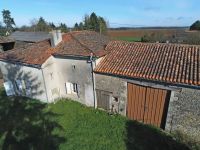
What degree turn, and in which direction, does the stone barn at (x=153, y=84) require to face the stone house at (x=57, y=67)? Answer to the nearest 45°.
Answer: approximately 45° to its right

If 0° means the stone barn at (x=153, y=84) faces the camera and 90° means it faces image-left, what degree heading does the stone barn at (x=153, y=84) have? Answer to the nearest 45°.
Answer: approximately 45°

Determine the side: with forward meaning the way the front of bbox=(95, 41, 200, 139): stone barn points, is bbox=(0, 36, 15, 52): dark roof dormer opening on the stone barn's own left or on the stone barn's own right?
on the stone barn's own right
